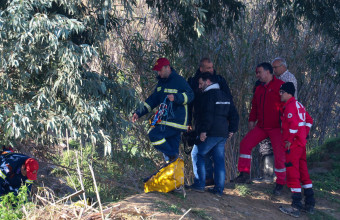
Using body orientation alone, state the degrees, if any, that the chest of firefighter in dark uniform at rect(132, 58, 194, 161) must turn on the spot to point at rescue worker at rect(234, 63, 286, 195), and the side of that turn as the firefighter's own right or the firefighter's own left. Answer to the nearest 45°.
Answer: approximately 135° to the firefighter's own left

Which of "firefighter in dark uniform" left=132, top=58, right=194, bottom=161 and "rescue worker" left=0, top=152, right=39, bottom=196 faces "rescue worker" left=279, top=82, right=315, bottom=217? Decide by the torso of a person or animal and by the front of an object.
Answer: "rescue worker" left=0, top=152, right=39, bottom=196

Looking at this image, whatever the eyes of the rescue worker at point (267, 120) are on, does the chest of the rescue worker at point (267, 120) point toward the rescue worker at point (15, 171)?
yes

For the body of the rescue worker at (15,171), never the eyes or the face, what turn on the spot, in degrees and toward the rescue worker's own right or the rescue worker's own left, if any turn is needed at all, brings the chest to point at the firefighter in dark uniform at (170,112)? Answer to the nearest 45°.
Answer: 0° — they already face them

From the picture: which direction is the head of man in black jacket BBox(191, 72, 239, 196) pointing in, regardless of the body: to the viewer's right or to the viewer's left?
to the viewer's left

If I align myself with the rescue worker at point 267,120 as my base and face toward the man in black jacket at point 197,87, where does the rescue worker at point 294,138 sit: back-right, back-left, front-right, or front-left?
back-left

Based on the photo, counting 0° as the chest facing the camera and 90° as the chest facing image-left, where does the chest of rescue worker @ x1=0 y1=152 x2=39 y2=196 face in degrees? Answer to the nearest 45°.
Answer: approximately 270°

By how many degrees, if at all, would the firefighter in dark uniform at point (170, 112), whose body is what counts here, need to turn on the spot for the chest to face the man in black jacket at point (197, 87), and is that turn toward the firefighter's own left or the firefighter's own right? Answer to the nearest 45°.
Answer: approximately 180°

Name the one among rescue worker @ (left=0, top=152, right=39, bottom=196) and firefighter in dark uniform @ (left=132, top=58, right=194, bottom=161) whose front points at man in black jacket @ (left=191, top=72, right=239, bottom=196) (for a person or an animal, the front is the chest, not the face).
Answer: the rescue worker
